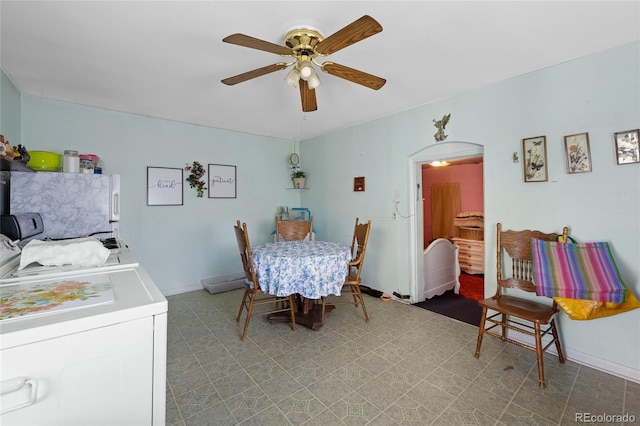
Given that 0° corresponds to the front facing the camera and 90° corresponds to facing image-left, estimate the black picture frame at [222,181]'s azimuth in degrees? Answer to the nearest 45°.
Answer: approximately 0°

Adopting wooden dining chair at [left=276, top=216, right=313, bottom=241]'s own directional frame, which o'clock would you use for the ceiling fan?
The ceiling fan is roughly at 12 o'clock from the wooden dining chair.

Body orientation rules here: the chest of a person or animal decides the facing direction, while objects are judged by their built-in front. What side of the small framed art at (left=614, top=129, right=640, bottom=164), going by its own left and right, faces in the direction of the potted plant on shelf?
right

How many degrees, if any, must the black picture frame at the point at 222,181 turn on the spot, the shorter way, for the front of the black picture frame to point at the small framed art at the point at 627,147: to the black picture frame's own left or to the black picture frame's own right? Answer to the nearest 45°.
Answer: approximately 45° to the black picture frame's own left

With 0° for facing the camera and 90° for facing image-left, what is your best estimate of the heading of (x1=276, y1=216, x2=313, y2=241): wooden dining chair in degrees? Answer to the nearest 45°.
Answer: approximately 0°

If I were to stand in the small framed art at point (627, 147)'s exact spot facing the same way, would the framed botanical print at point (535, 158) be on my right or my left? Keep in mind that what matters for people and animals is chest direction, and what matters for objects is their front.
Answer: on my right

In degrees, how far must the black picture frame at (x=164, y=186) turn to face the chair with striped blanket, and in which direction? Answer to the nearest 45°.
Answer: approximately 45° to its left

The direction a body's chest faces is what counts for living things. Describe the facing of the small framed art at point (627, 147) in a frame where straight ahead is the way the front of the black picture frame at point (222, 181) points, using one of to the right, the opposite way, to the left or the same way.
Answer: to the right
